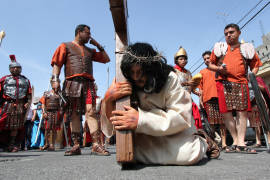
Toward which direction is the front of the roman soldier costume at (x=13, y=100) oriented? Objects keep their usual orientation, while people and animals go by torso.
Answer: toward the camera

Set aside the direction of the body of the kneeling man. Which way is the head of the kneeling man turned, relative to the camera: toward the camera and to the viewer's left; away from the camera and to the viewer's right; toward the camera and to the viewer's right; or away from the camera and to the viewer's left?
toward the camera and to the viewer's left

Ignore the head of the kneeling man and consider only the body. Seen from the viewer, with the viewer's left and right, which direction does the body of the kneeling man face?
facing the viewer and to the left of the viewer

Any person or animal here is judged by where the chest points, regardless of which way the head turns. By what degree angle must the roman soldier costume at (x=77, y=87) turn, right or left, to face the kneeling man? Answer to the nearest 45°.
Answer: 0° — it already faces them

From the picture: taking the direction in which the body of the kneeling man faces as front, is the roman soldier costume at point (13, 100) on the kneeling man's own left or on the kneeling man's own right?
on the kneeling man's own right

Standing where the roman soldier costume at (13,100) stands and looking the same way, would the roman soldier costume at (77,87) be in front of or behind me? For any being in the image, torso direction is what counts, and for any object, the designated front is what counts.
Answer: in front

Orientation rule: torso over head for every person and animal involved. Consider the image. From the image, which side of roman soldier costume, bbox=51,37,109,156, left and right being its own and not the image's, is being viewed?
front

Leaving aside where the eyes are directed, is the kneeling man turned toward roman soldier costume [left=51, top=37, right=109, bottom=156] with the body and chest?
no

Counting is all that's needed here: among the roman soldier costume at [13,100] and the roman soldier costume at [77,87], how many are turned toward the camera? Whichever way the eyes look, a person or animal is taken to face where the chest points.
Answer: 2

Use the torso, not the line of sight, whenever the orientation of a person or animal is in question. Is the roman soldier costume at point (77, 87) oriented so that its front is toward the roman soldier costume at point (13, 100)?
no
